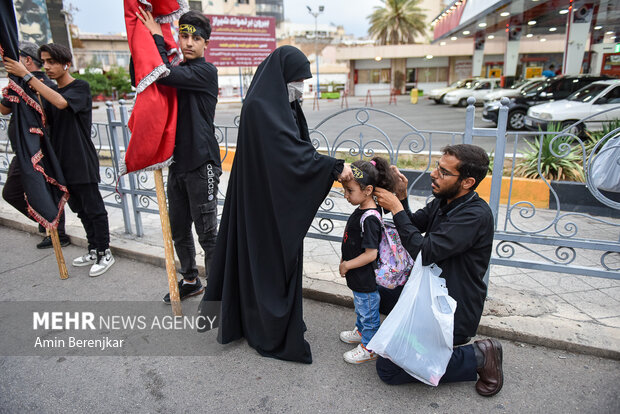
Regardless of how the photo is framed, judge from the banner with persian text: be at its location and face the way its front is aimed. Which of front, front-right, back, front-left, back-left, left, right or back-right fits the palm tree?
back-left

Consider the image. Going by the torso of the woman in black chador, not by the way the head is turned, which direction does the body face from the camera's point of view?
to the viewer's right

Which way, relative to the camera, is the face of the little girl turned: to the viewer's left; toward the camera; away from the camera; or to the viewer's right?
to the viewer's left

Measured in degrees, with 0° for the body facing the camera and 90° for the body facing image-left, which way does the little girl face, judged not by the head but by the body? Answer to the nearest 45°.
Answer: approximately 90°

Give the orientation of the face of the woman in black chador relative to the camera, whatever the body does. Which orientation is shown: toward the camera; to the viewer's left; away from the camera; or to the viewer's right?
to the viewer's right

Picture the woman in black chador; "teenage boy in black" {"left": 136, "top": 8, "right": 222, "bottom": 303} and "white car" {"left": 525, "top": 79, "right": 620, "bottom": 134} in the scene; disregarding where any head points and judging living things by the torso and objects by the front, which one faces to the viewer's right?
the woman in black chador

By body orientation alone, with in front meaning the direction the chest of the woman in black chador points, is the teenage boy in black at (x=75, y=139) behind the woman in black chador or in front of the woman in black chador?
behind

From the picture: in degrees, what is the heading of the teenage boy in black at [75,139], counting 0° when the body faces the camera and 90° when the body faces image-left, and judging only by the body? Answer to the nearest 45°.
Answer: approximately 45°

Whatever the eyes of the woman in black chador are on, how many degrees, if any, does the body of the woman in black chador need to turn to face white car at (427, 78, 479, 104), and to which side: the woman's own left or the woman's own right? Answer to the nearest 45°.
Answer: approximately 45° to the woman's own left

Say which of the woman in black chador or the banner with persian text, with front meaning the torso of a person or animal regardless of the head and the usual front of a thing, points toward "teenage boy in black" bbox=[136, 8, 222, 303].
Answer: the banner with persian text

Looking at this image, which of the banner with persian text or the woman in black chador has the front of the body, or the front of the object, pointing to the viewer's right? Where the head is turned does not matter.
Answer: the woman in black chador
